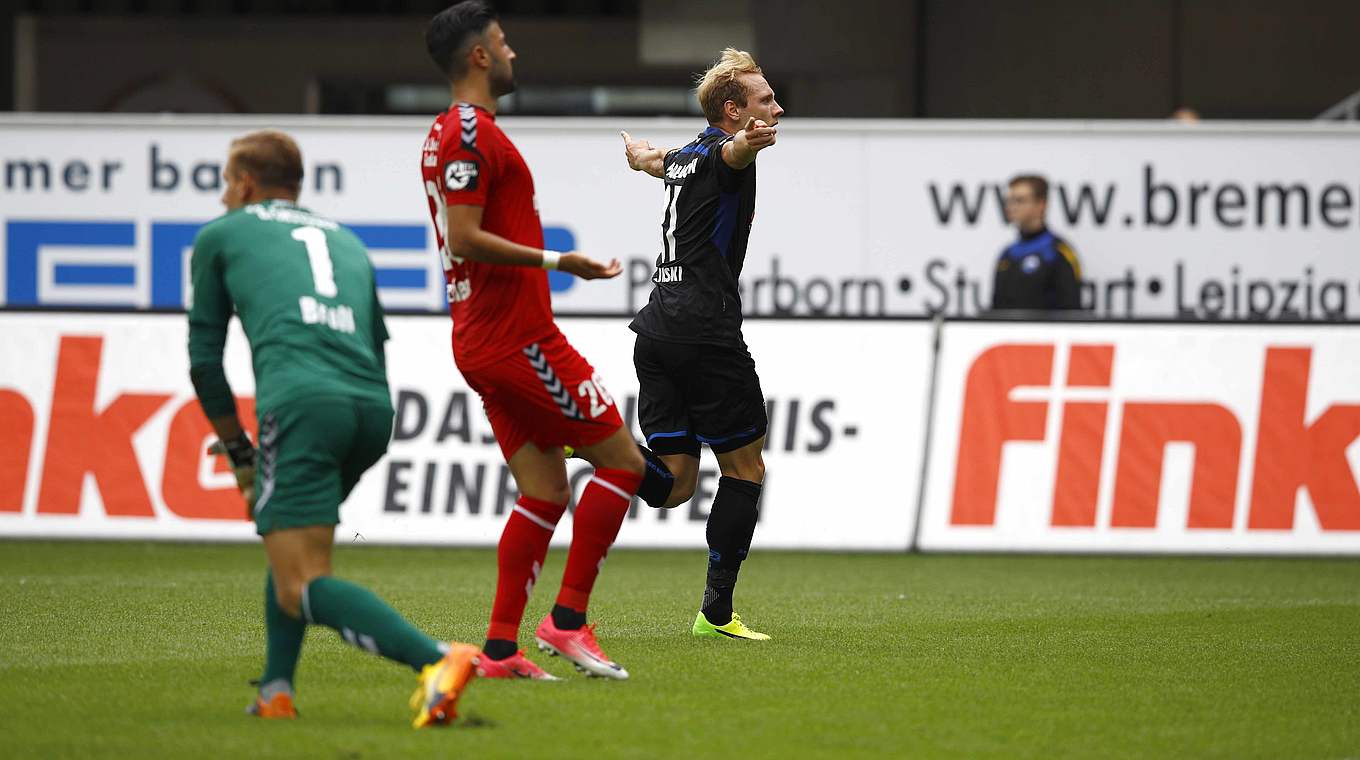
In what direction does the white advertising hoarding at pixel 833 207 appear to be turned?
toward the camera

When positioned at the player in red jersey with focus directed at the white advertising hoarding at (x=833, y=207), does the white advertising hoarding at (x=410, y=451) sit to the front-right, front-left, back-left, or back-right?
front-left

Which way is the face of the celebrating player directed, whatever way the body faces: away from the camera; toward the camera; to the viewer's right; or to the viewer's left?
to the viewer's right

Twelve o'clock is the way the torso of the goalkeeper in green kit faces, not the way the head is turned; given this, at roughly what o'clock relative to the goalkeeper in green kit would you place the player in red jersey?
The player in red jersey is roughly at 3 o'clock from the goalkeeper in green kit.

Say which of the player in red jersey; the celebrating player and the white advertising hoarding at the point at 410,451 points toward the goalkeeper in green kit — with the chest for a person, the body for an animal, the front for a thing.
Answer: the white advertising hoarding

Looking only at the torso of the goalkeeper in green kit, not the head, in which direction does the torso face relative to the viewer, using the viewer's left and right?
facing away from the viewer and to the left of the viewer

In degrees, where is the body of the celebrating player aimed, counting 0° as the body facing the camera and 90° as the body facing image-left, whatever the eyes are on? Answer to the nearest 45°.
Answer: approximately 270°

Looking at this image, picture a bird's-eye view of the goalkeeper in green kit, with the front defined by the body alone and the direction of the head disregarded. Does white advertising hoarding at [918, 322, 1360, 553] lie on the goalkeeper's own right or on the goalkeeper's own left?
on the goalkeeper's own right

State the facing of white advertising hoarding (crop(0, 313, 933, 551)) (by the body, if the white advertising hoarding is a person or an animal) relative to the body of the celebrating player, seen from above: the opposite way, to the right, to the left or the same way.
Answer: to the right

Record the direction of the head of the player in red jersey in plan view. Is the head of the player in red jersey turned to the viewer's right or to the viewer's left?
to the viewer's right

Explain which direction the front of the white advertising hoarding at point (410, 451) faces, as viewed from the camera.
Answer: facing the viewer

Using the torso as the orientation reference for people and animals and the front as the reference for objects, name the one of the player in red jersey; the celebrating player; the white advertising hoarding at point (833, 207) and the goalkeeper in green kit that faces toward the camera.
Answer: the white advertising hoarding

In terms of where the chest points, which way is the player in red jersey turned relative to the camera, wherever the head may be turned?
to the viewer's right
